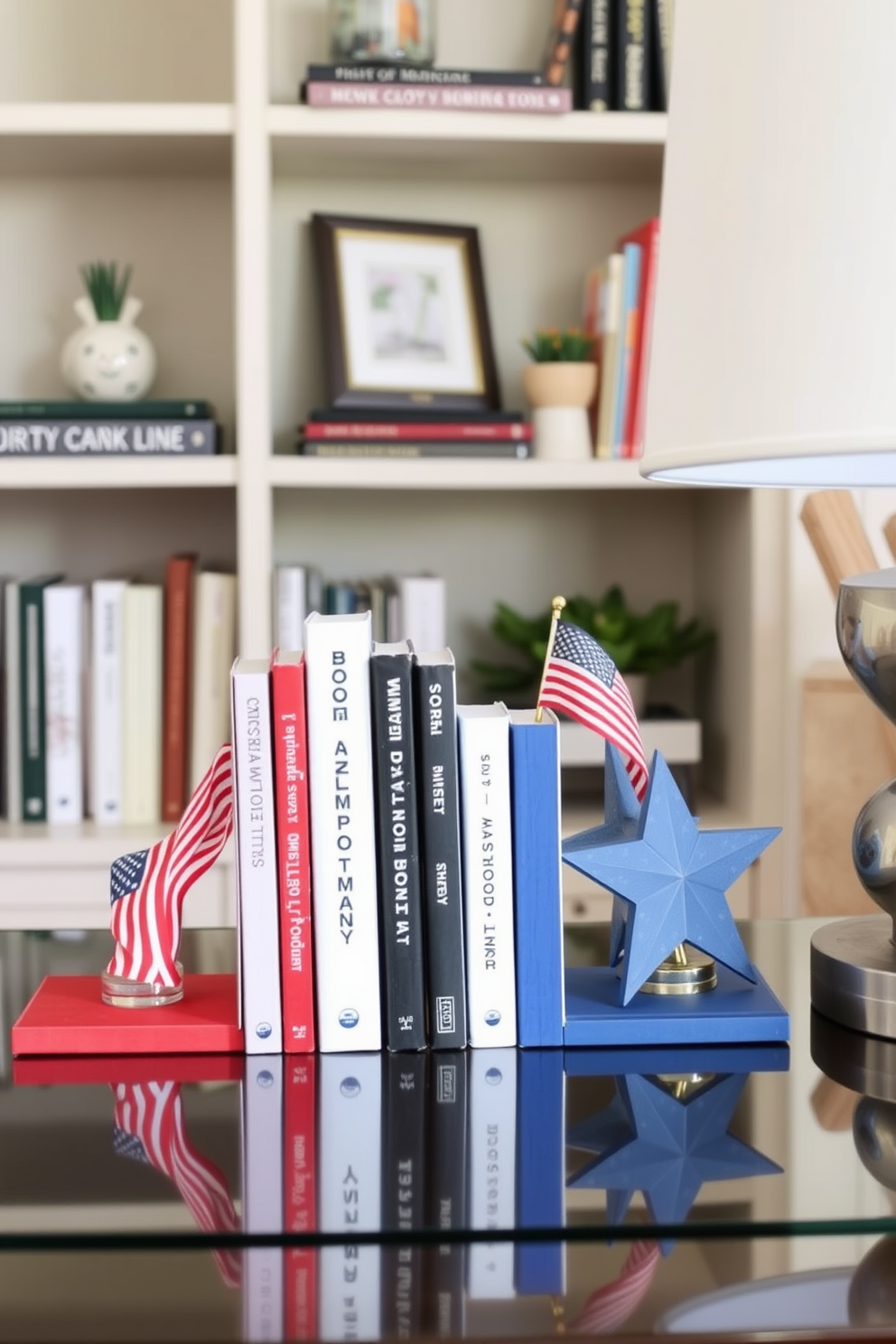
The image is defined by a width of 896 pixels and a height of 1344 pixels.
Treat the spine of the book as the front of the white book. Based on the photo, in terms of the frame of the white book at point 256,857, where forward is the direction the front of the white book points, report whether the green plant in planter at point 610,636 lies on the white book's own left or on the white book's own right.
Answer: on the white book's own left

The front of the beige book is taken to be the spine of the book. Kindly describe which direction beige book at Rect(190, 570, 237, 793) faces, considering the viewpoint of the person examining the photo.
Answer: facing the viewer

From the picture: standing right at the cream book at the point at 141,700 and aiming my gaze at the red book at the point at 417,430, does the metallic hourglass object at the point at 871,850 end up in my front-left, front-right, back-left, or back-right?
front-right
